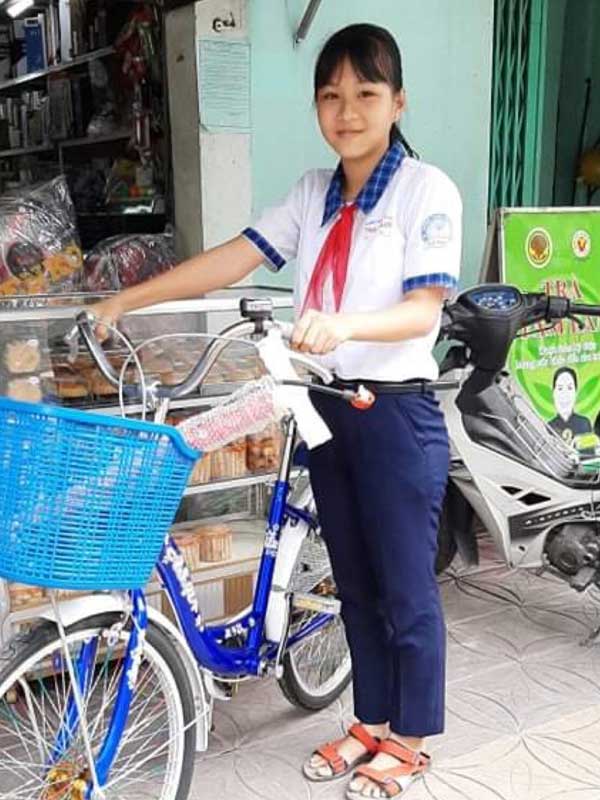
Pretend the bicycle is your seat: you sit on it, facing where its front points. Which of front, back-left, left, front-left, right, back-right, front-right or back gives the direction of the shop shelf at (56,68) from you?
back-right

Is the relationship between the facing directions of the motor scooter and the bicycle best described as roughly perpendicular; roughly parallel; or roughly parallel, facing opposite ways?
roughly perpendicular

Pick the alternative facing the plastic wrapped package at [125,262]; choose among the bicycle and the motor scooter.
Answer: the motor scooter

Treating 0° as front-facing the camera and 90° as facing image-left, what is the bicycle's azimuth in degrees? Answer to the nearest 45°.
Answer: approximately 45°

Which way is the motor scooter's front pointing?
to the viewer's left

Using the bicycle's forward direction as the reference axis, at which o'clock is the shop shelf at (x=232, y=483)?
The shop shelf is roughly at 5 o'clock from the bicycle.

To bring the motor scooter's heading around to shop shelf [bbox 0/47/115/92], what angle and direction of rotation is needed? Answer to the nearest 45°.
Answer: approximately 45° to its right

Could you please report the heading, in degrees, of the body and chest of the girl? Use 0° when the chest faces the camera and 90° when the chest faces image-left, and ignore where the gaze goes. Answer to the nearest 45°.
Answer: approximately 45°

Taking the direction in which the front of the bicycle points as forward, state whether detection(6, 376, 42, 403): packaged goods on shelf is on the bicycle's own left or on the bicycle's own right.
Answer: on the bicycle's own right
